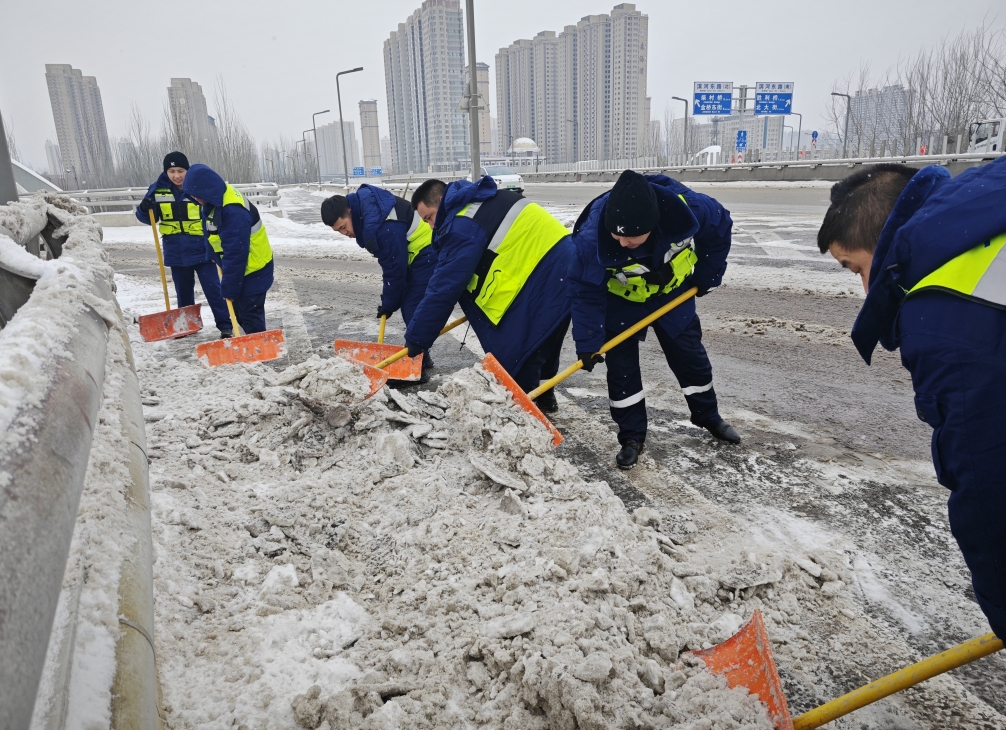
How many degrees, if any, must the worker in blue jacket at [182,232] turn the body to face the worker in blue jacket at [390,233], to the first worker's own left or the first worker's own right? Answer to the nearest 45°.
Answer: approximately 45° to the first worker's own left

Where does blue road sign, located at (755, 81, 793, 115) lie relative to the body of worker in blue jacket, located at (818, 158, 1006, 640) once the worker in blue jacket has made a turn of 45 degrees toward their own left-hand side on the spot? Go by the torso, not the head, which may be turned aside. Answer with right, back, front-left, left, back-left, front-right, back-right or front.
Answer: back-right

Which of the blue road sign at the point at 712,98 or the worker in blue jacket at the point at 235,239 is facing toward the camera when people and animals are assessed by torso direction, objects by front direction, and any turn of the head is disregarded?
the blue road sign

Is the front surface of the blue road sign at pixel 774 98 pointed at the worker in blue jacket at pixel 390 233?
yes

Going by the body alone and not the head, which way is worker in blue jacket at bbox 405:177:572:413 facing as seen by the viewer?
to the viewer's left

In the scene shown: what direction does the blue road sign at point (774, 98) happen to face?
toward the camera

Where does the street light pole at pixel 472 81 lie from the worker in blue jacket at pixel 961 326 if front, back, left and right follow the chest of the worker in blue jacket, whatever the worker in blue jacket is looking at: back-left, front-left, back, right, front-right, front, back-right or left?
front-right

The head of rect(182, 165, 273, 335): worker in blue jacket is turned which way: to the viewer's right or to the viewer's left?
to the viewer's left

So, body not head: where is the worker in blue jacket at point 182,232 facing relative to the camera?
toward the camera

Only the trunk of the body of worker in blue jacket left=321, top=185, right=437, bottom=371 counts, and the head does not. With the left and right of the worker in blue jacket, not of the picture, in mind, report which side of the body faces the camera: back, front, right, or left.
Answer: left

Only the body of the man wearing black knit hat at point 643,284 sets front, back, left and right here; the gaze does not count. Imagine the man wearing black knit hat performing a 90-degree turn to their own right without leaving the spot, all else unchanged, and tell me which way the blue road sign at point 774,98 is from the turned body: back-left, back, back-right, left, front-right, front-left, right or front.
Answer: right

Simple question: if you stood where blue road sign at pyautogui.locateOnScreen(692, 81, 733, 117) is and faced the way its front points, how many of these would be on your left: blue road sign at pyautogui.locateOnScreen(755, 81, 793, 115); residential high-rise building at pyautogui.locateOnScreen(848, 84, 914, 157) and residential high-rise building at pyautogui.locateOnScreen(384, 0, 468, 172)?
2

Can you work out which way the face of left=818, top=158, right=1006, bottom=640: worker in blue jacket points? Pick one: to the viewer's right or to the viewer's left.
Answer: to the viewer's left

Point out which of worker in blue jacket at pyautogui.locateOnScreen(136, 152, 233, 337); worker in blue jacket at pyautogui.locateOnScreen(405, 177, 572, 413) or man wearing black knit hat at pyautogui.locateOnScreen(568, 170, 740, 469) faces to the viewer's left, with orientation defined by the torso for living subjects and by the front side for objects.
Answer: worker in blue jacket at pyautogui.locateOnScreen(405, 177, 572, 413)
